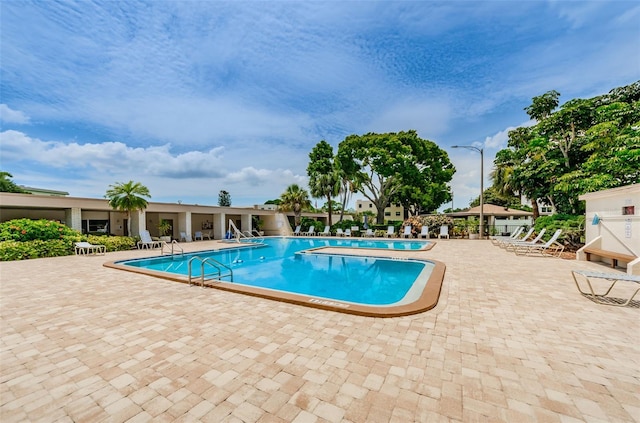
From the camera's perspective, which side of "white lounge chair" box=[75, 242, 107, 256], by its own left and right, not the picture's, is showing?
right

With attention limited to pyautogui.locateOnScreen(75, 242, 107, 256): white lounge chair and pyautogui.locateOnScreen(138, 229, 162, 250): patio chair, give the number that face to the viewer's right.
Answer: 2

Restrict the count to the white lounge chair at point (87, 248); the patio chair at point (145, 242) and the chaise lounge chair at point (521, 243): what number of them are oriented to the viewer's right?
2

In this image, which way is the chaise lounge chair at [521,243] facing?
to the viewer's left

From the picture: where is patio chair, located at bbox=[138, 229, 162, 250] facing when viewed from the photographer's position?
facing to the right of the viewer

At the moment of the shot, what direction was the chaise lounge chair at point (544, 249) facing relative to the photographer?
facing to the left of the viewer

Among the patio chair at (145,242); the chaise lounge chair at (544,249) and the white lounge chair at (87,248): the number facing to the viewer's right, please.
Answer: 2

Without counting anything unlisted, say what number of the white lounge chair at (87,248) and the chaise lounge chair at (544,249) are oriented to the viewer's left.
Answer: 1

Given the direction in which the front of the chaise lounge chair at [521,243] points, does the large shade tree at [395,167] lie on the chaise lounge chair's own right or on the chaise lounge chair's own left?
on the chaise lounge chair's own right
